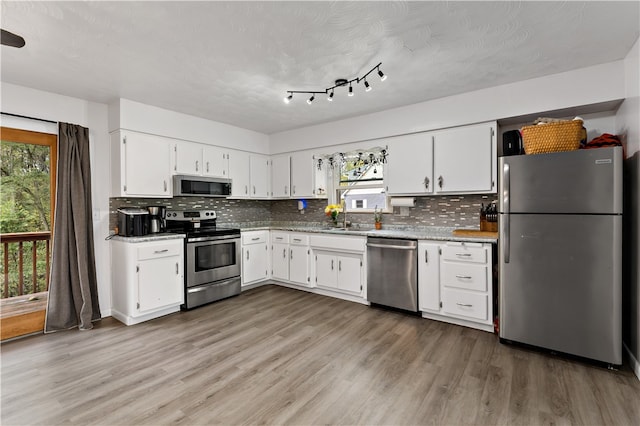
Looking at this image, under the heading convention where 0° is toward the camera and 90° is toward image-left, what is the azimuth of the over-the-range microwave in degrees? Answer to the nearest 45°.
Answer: approximately 315°

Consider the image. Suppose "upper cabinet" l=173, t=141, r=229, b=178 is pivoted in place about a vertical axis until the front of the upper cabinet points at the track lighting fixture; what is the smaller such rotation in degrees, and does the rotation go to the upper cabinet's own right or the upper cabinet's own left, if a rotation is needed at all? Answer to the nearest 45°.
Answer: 0° — it already faces it

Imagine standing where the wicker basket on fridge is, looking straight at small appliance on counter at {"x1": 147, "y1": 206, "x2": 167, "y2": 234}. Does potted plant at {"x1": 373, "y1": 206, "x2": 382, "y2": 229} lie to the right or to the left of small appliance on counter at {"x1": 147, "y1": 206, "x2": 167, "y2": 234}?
right

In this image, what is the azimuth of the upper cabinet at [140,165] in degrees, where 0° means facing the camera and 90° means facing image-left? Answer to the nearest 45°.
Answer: approximately 315°

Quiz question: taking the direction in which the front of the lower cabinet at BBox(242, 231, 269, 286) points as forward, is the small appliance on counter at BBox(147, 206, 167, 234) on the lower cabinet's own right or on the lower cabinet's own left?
on the lower cabinet's own right

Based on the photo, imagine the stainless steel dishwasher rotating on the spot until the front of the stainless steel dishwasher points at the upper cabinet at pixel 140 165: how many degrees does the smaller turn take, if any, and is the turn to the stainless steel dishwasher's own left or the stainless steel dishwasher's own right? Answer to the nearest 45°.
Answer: approximately 45° to the stainless steel dishwasher's own right

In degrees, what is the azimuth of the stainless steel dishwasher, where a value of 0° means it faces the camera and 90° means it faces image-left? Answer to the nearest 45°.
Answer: approximately 45°
